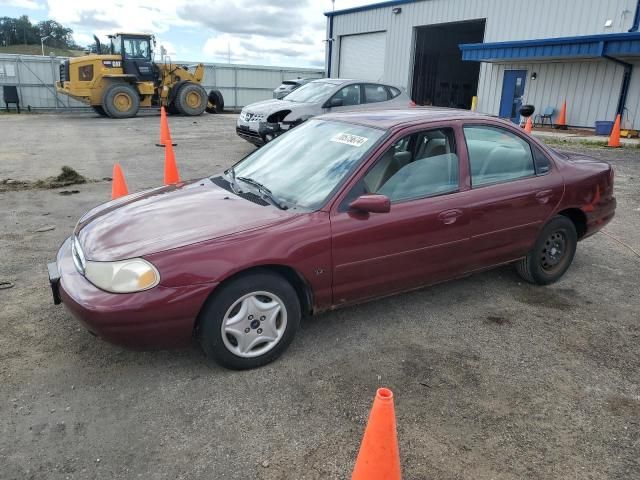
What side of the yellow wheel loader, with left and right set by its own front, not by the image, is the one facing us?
right

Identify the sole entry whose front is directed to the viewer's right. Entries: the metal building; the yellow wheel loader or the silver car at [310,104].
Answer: the yellow wheel loader

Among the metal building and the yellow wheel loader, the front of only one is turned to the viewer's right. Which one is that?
the yellow wheel loader

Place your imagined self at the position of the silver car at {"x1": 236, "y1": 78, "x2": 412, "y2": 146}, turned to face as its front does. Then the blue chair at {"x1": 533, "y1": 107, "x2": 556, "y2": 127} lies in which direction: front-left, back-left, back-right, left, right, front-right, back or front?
back

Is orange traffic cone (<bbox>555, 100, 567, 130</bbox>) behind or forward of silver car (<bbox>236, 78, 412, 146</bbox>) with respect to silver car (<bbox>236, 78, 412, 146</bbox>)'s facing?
behind

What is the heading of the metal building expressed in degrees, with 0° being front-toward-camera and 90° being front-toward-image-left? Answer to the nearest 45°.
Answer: approximately 45°

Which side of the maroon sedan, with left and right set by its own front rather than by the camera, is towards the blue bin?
back

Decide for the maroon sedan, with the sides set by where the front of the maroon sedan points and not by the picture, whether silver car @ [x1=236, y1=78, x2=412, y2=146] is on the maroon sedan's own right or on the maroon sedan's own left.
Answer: on the maroon sedan's own right

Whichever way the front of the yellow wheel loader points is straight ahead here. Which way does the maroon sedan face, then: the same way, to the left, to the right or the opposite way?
the opposite way

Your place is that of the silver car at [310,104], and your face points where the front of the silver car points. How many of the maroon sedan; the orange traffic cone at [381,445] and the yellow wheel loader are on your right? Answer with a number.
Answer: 1

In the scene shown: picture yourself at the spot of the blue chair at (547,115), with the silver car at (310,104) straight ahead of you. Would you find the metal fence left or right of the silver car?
right

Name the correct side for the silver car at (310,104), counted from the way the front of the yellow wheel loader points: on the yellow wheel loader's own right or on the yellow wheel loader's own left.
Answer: on the yellow wheel loader's own right

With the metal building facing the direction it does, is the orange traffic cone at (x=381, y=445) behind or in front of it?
in front

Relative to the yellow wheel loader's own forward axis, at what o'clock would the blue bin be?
The blue bin is roughly at 1 o'clock from the yellow wheel loader.

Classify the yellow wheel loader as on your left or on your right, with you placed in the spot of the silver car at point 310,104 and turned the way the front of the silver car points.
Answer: on your right
